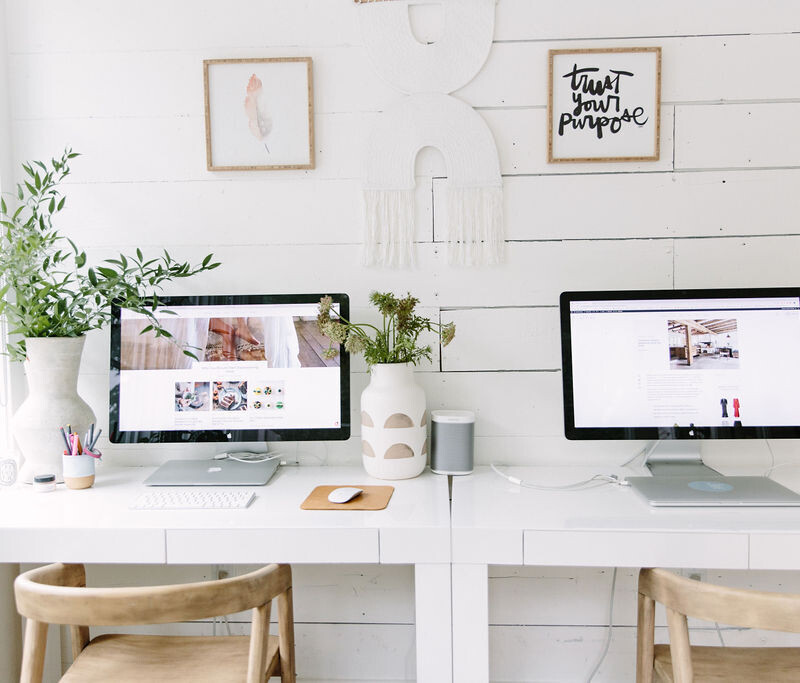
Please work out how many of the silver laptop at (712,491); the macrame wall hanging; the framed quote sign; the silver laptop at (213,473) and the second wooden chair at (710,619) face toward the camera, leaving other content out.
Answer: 4

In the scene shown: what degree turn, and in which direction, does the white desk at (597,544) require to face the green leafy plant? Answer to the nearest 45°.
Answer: approximately 90° to its right

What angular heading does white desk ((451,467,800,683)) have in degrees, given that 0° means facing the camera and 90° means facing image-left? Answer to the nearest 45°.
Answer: approximately 0°

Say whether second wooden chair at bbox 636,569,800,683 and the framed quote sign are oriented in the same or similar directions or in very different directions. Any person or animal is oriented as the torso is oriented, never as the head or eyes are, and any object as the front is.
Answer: very different directions

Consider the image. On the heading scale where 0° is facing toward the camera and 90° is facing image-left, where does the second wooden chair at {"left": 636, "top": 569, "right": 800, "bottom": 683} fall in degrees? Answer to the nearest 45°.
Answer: approximately 180°
